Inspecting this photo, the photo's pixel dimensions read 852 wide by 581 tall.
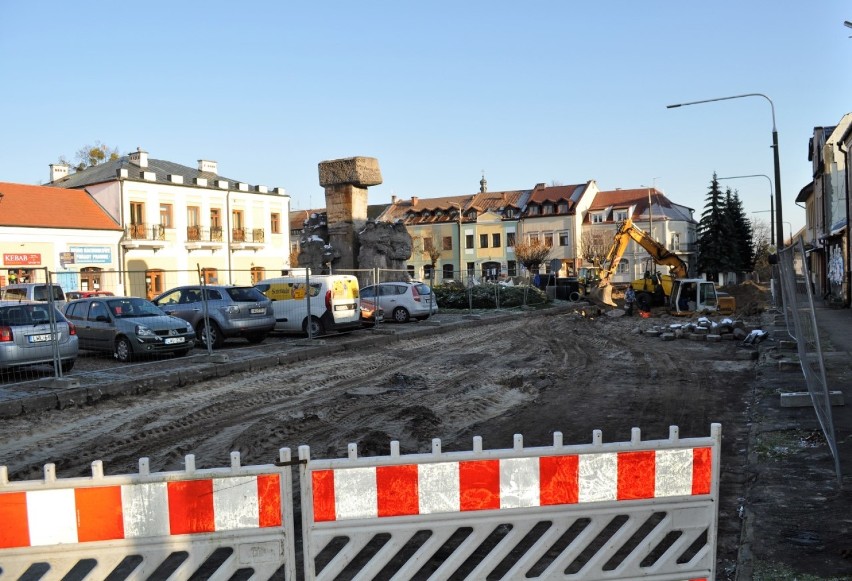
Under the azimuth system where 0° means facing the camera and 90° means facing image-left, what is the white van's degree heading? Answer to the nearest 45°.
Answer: approximately 135°

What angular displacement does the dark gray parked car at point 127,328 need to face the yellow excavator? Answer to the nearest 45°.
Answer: approximately 90° to its left

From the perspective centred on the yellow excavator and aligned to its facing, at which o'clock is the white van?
The white van is roughly at 10 o'clock from the yellow excavator.

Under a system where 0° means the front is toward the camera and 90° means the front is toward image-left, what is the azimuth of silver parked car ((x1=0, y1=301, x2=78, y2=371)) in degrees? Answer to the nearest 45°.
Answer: approximately 135°

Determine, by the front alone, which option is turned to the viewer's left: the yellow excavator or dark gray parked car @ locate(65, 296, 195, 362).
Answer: the yellow excavator

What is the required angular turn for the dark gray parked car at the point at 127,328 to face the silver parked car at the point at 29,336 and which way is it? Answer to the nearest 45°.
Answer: approximately 90° to its right

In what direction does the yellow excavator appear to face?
to the viewer's left

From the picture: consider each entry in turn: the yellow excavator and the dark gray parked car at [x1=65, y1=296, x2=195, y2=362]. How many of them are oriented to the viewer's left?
1

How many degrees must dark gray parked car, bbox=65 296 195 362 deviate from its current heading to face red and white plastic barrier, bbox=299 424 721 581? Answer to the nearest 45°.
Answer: approximately 45° to its right
